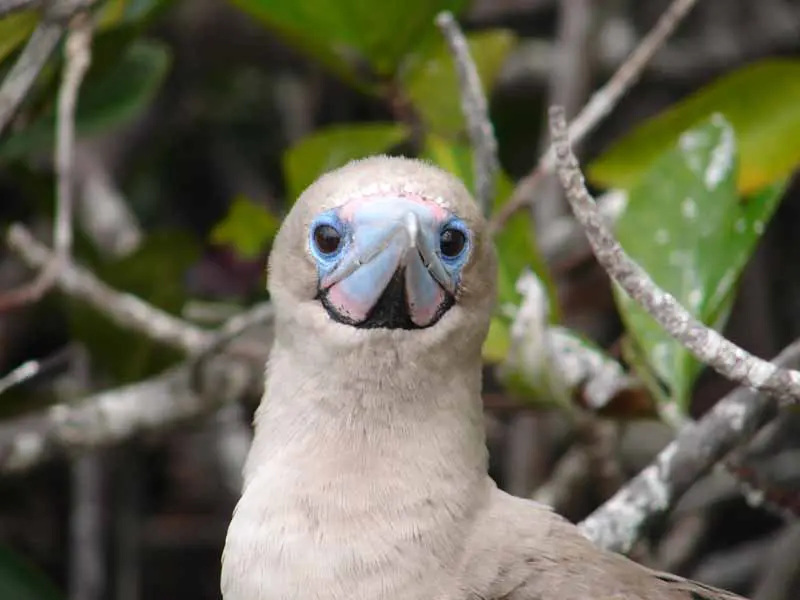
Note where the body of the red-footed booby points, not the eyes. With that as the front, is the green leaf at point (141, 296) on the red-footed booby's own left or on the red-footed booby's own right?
on the red-footed booby's own right

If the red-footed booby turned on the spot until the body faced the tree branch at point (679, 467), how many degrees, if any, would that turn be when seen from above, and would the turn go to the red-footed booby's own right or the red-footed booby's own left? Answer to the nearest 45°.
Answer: approximately 180°

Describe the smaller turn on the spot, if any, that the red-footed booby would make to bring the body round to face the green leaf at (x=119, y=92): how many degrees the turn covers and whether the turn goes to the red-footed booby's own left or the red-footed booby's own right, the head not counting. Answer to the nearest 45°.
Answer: approximately 90° to the red-footed booby's own right

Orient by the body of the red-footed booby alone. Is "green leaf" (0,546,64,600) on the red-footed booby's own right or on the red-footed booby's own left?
on the red-footed booby's own right

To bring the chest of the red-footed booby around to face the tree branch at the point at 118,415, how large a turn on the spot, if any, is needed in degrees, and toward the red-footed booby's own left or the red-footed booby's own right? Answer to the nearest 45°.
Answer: approximately 90° to the red-footed booby's own right

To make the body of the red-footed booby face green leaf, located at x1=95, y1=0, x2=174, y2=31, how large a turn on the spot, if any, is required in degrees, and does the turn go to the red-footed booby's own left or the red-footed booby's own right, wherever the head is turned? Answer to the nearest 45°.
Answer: approximately 90° to the red-footed booby's own right

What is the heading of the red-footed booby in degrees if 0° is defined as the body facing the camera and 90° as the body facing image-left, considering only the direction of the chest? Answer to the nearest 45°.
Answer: approximately 45°
